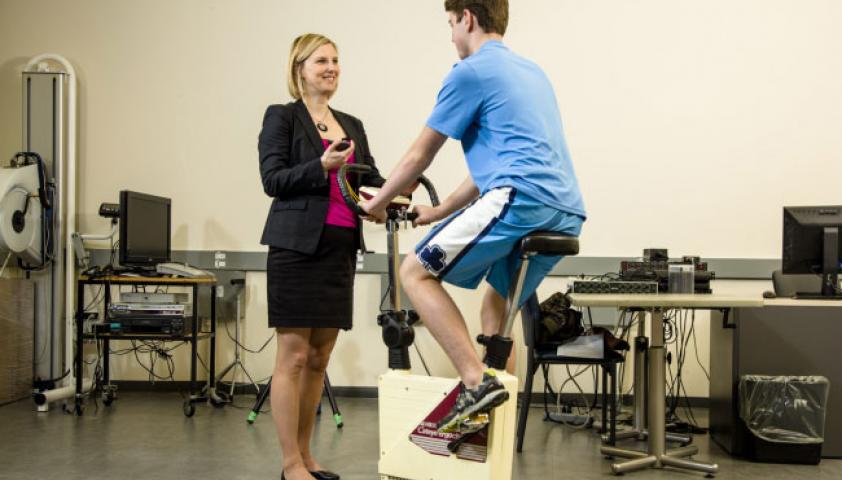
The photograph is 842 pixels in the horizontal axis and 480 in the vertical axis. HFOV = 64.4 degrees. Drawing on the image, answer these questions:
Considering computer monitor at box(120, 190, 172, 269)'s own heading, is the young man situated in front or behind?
in front

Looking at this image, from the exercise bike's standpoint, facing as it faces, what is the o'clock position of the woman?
The woman is roughly at 12 o'clock from the exercise bike.

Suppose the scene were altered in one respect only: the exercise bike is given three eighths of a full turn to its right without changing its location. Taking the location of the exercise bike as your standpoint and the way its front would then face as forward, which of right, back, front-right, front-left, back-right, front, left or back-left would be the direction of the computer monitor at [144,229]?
back-left

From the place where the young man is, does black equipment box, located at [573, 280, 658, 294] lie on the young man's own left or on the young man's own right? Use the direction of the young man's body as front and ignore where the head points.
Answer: on the young man's own right

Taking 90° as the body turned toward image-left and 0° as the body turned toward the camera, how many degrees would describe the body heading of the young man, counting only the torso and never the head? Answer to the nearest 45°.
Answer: approximately 135°

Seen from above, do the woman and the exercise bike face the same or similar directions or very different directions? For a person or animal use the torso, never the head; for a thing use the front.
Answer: very different directions

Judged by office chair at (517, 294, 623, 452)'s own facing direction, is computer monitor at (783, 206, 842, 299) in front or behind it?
in front

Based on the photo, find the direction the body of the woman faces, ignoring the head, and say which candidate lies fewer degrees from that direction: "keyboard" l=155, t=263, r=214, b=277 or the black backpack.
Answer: the black backpack

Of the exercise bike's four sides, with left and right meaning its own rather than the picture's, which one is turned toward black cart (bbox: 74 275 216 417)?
front

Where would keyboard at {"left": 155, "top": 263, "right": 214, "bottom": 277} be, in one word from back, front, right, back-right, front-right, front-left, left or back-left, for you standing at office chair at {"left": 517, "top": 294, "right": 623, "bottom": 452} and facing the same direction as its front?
back

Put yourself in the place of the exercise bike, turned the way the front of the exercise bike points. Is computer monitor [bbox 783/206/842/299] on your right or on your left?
on your right

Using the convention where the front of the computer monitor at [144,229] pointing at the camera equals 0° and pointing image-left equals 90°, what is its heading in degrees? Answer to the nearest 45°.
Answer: approximately 315°

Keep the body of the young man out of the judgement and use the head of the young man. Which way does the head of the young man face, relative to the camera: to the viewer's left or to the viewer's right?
to the viewer's left
